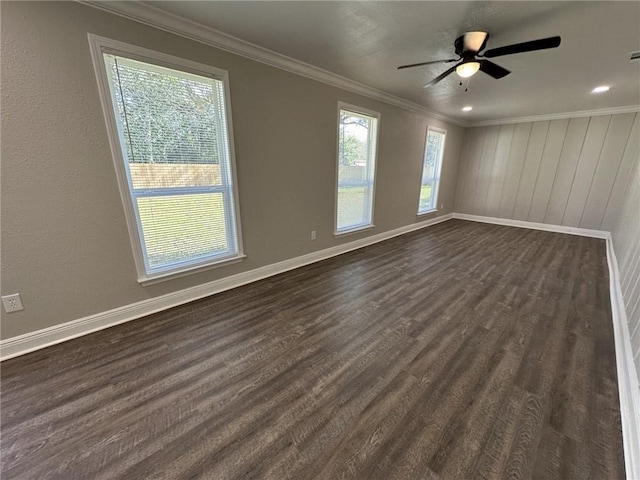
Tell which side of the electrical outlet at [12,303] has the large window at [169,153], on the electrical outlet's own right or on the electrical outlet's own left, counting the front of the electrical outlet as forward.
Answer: on the electrical outlet's own left

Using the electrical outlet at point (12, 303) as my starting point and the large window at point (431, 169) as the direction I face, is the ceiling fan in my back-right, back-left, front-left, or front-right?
front-right

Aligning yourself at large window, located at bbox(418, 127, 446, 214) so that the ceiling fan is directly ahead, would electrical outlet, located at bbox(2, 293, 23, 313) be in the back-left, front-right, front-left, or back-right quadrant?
front-right

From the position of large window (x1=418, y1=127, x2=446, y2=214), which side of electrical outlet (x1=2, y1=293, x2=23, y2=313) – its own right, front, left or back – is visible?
left

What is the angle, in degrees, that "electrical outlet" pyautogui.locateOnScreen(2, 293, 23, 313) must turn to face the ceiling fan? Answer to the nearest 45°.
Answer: approximately 45° to its left

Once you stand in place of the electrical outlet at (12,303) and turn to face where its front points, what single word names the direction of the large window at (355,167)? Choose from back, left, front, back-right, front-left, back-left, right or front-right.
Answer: left

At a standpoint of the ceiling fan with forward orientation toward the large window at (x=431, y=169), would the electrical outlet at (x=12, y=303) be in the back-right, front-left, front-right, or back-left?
back-left
